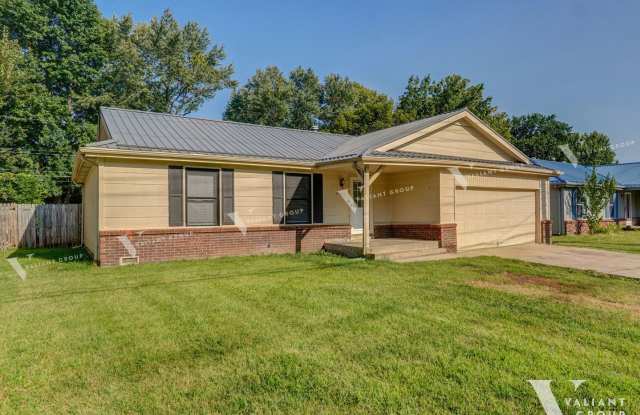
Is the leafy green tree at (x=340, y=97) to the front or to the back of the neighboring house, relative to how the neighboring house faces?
to the back

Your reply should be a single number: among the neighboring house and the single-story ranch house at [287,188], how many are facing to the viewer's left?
0

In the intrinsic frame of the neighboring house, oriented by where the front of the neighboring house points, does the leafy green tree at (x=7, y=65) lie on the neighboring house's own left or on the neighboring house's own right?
on the neighboring house's own right

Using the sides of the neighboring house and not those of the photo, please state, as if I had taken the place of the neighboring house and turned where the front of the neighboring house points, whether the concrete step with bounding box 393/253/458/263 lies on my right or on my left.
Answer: on my right

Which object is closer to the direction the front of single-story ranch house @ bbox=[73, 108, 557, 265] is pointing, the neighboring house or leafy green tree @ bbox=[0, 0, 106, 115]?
the neighboring house

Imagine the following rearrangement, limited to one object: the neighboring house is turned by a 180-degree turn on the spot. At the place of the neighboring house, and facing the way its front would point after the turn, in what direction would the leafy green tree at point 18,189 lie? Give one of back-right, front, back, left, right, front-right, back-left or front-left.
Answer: left

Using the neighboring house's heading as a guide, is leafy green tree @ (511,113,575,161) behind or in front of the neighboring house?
behind

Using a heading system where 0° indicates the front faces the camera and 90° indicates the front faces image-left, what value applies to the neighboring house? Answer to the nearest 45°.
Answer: approximately 315°

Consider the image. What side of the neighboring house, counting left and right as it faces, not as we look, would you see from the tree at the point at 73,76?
right

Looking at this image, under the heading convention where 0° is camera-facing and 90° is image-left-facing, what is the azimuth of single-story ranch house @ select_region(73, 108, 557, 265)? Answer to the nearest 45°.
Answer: approximately 315°

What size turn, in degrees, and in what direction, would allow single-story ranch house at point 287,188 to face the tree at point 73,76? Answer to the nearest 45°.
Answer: approximately 180°
